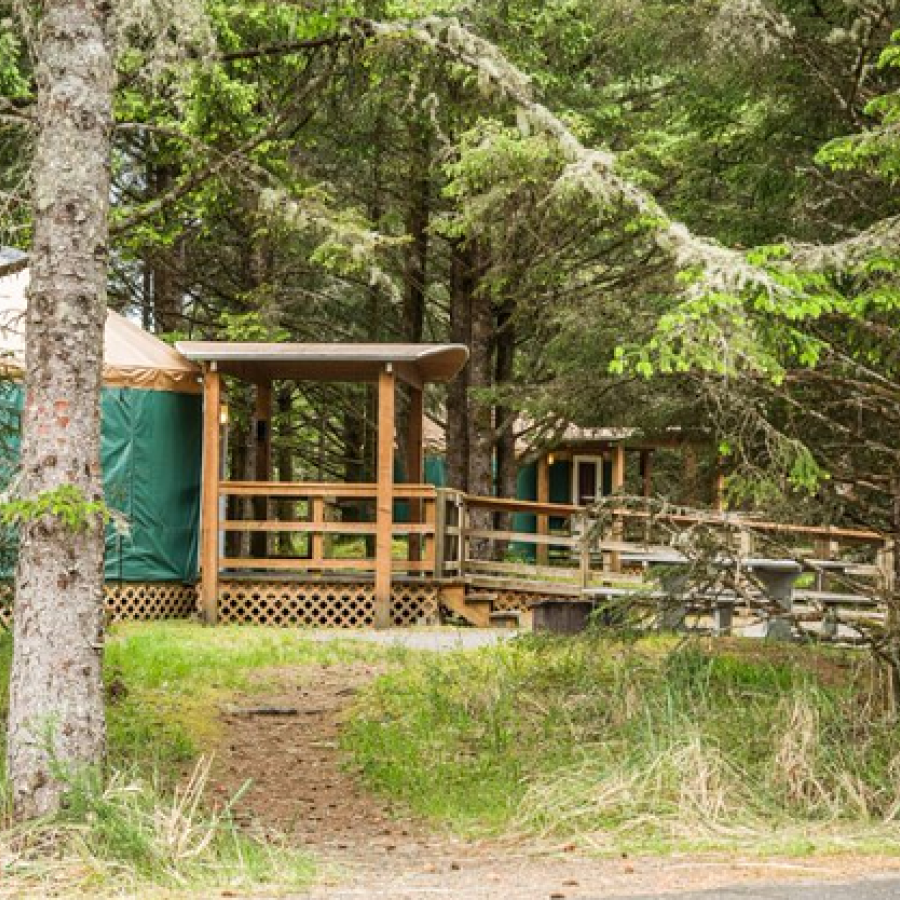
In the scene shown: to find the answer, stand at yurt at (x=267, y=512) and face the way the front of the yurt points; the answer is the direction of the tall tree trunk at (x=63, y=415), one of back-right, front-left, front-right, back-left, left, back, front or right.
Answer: right

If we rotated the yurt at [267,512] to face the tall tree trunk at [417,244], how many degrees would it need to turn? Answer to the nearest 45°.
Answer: approximately 90° to its left

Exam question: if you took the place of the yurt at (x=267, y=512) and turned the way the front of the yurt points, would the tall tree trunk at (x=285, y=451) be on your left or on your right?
on your left

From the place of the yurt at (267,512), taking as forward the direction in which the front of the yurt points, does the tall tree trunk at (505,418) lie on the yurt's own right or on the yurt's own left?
on the yurt's own left

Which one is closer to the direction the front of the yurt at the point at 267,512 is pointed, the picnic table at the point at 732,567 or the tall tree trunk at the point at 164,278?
the picnic table

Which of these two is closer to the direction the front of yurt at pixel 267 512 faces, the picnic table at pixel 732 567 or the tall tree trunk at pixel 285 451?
the picnic table
